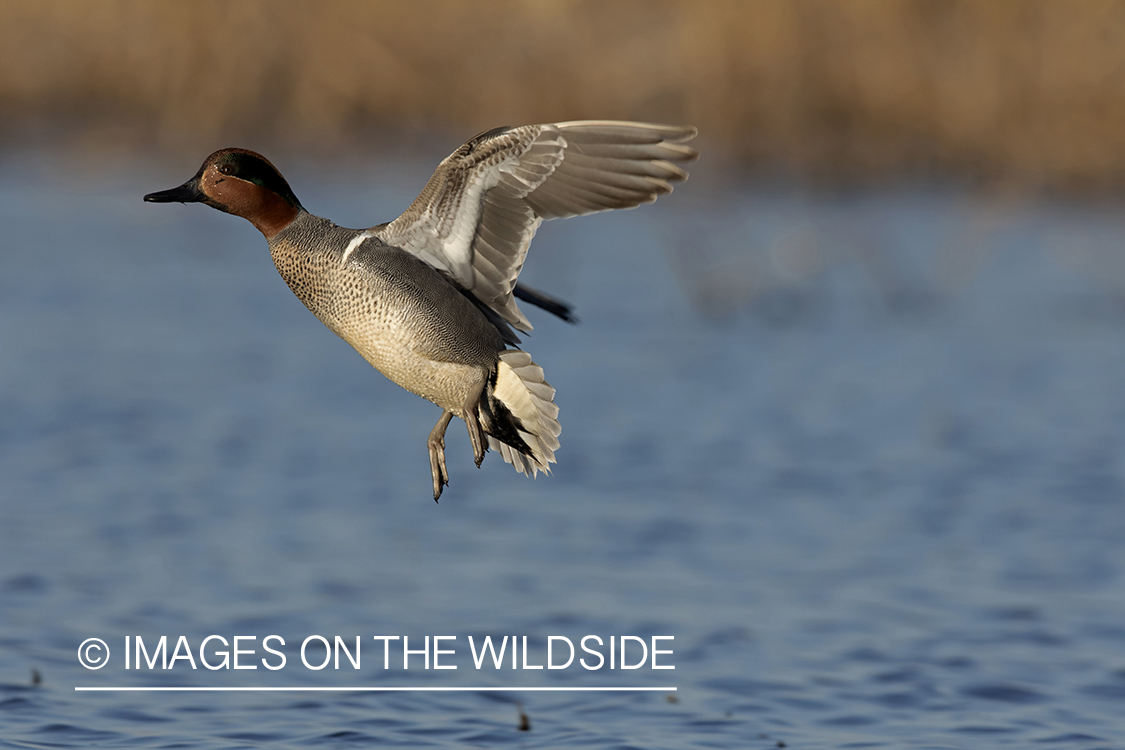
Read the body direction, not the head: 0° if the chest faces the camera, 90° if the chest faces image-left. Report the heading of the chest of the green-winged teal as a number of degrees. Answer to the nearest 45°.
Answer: approximately 90°
